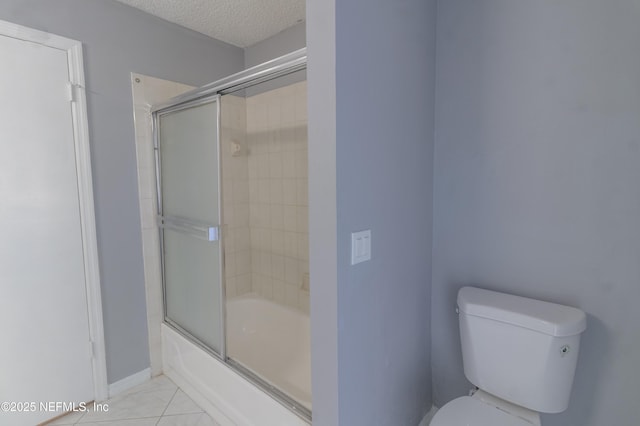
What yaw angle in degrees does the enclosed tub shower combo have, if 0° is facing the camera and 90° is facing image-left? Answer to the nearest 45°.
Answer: approximately 45°

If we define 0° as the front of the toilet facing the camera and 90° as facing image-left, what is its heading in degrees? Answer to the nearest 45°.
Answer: approximately 45°

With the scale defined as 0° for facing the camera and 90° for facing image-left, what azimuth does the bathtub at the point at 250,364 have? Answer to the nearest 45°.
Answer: approximately 45°

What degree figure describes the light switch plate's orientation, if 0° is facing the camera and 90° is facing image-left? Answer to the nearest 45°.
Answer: approximately 315°

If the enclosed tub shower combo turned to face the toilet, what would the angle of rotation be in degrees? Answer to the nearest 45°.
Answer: approximately 90° to its left

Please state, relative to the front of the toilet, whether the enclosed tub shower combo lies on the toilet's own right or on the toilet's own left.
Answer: on the toilet's own right
